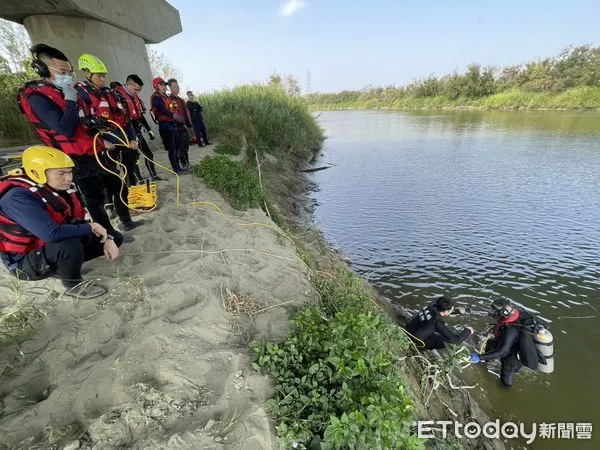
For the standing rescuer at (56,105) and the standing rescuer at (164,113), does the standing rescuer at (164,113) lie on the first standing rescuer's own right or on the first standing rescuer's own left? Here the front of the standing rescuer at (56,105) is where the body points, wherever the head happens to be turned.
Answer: on the first standing rescuer's own left

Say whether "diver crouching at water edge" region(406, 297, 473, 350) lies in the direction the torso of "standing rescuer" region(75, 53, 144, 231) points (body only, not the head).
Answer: yes

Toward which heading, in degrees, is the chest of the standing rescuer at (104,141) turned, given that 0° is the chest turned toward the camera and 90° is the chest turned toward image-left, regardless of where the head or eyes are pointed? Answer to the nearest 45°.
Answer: approximately 315°

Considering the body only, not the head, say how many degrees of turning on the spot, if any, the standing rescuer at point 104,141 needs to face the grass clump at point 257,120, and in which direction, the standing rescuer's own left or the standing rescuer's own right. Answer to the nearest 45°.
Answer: approximately 90° to the standing rescuer's own left

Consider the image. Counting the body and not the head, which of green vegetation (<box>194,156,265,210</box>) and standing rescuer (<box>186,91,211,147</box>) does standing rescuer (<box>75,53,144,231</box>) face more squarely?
the green vegetation

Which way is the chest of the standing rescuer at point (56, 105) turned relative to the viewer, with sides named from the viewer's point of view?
facing to the right of the viewer

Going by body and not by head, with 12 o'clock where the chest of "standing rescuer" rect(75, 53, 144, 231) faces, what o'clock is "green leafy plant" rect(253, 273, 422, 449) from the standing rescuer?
The green leafy plant is roughly at 1 o'clock from the standing rescuer.

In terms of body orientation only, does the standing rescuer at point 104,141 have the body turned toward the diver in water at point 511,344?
yes

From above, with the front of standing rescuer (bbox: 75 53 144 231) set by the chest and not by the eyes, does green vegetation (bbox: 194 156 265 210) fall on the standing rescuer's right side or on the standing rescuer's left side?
on the standing rescuer's left side

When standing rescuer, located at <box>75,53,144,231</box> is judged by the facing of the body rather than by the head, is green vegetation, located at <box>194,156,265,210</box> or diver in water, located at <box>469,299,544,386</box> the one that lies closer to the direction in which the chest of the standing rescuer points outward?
the diver in water
